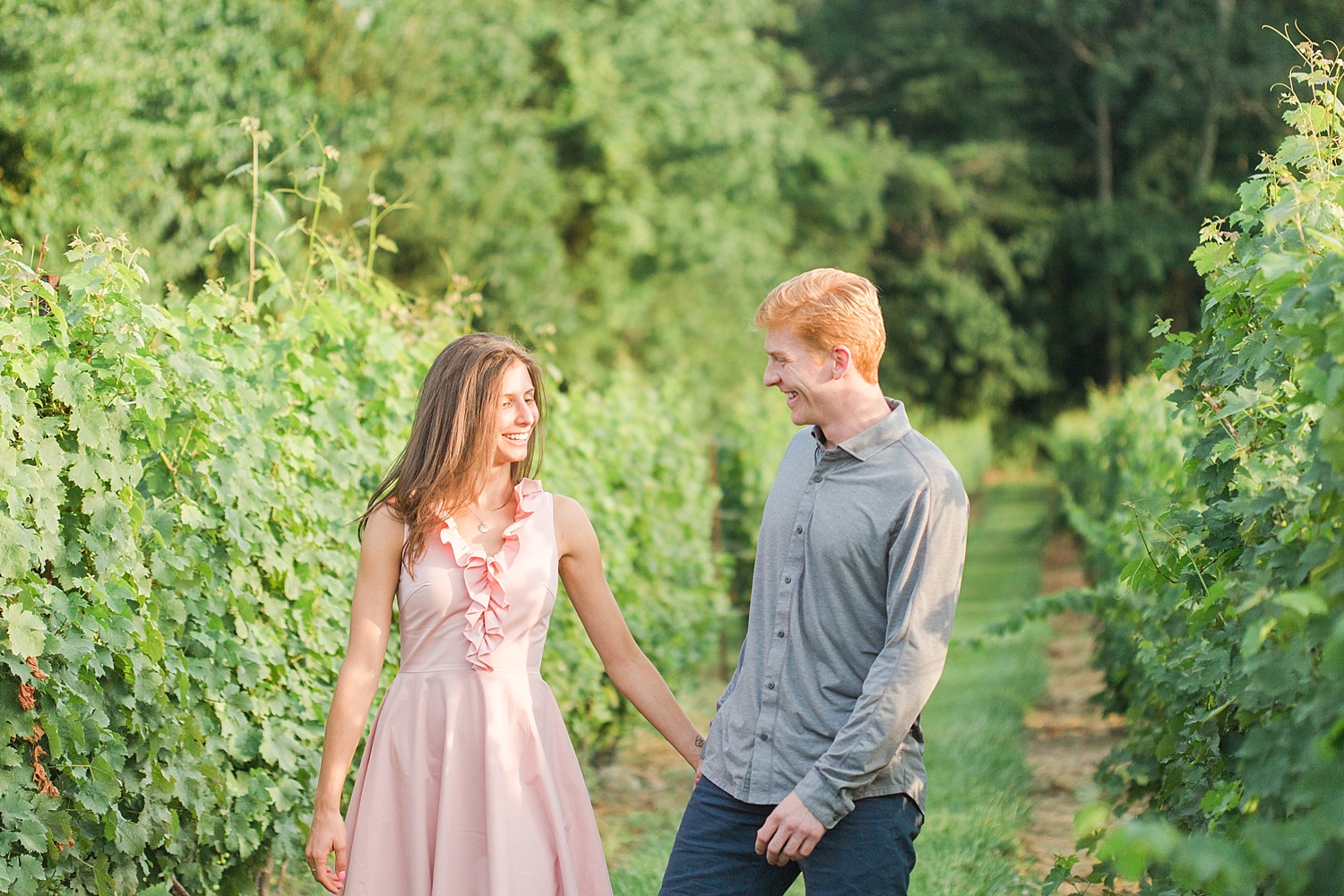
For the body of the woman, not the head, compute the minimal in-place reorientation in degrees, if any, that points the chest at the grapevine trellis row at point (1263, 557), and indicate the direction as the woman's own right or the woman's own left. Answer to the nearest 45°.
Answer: approximately 90° to the woman's own left

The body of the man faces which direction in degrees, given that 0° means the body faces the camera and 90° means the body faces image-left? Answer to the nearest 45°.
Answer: approximately 45°

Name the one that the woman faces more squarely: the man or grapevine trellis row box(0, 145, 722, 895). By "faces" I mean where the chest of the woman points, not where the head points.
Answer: the man

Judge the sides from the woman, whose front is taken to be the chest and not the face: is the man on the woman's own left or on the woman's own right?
on the woman's own left

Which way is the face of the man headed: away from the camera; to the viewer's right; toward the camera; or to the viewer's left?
to the viewer's left

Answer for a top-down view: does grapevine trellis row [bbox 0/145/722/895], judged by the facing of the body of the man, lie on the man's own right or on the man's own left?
on the man's own right
